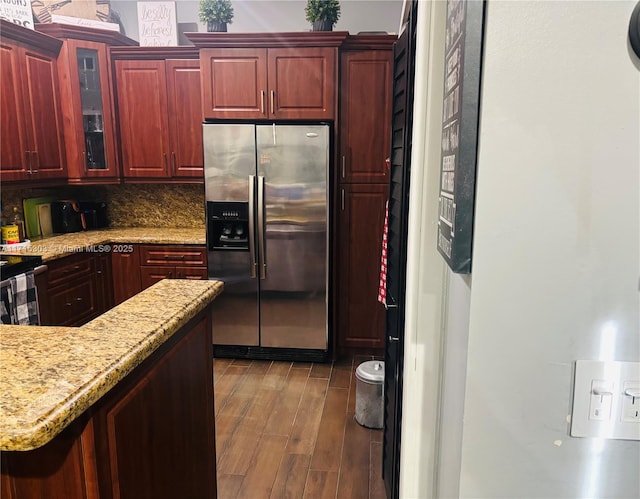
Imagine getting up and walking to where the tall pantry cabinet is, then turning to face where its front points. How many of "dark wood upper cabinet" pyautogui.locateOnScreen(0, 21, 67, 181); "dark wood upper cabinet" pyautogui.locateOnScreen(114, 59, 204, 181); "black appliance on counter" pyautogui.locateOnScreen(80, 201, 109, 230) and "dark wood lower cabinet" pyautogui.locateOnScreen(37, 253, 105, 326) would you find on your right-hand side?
4

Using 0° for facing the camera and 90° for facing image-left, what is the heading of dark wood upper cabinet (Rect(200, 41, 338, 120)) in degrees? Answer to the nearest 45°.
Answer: approximately 0°

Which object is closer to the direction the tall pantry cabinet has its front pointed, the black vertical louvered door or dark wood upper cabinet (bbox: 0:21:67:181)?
the black vertical louvered door

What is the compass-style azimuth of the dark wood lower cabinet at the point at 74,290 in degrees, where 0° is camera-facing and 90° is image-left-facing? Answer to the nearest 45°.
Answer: approximately 315°

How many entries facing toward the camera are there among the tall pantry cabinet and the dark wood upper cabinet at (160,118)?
2

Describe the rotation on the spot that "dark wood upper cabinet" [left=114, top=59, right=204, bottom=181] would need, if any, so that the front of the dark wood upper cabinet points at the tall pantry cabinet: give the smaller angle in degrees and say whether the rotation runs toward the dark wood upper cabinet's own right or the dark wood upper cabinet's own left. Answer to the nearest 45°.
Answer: approximately 45° to the dark wood upper cabinet's own left

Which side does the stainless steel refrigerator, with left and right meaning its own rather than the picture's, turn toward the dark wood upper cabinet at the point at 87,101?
right

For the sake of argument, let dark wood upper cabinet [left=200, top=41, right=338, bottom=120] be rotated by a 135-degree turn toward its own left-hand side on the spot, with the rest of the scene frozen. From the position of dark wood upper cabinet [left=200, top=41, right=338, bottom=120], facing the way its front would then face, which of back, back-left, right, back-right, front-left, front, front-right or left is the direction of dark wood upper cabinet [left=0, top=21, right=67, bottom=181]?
back-left
